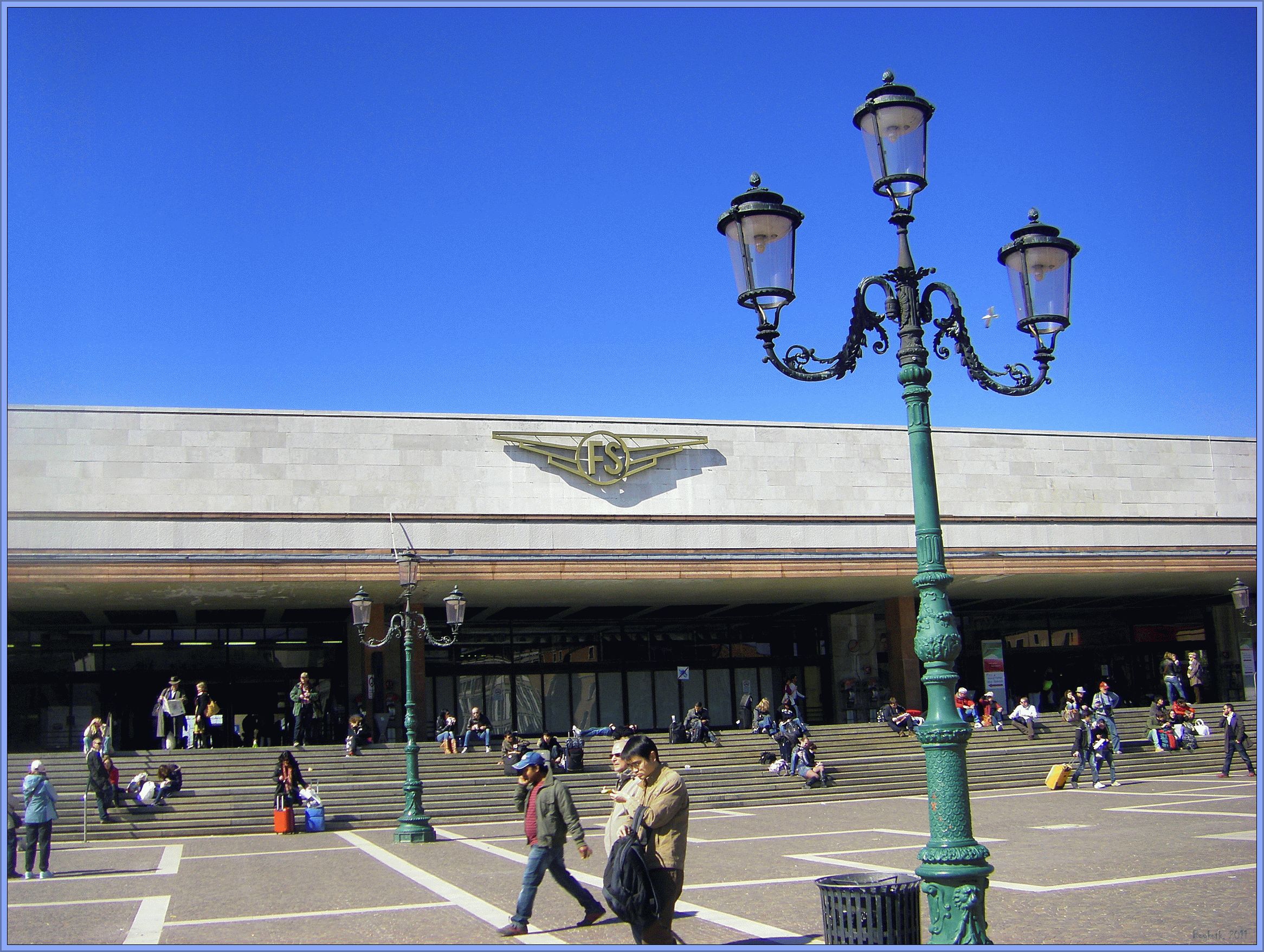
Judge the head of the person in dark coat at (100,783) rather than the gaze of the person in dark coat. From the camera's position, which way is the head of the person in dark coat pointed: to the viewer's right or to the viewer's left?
to the viewer's right

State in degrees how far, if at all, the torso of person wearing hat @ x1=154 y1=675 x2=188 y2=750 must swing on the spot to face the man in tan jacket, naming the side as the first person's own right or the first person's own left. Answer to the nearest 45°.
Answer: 0° — they already face them

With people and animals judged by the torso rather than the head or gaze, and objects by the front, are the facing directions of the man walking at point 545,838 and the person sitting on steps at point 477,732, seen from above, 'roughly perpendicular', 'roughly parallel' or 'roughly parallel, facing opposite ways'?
roughly perpendicular

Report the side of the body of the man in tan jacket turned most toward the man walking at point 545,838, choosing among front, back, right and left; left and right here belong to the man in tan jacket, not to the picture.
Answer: right

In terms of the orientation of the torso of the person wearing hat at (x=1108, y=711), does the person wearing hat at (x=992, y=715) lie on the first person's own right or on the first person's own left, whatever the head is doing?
on the first person's own right

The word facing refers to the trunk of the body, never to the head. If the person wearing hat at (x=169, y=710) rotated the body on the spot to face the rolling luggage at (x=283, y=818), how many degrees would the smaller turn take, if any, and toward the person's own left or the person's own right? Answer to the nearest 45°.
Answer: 0° — they already face it
